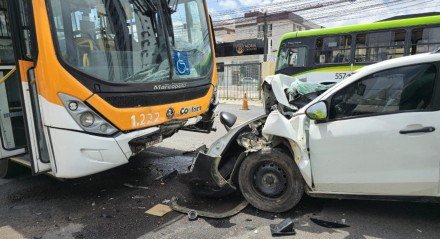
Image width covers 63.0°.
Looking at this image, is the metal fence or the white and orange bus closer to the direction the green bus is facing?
the metal fence

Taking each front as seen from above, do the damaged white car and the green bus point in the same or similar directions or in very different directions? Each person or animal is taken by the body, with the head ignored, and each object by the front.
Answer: same or similar directions

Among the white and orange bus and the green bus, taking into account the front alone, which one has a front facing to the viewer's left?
the green bus

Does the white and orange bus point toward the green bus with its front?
no

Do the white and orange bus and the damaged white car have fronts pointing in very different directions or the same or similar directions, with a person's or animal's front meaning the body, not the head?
very different directions

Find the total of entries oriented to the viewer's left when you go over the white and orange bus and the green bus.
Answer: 1

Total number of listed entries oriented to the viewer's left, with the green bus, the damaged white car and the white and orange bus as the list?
2

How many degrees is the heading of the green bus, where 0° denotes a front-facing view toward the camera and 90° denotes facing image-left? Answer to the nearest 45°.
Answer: approximately 90°

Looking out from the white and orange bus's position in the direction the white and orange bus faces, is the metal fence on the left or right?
on its left

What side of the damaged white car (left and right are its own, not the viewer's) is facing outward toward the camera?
left

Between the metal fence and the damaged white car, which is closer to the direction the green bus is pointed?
the metal fence

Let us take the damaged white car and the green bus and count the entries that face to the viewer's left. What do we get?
2

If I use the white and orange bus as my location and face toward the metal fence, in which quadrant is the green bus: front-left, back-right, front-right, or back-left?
front-right

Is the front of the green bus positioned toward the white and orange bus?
no

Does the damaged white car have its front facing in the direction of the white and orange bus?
yes

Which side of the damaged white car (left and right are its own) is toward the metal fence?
right

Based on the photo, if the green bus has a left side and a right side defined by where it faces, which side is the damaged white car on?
on its left
